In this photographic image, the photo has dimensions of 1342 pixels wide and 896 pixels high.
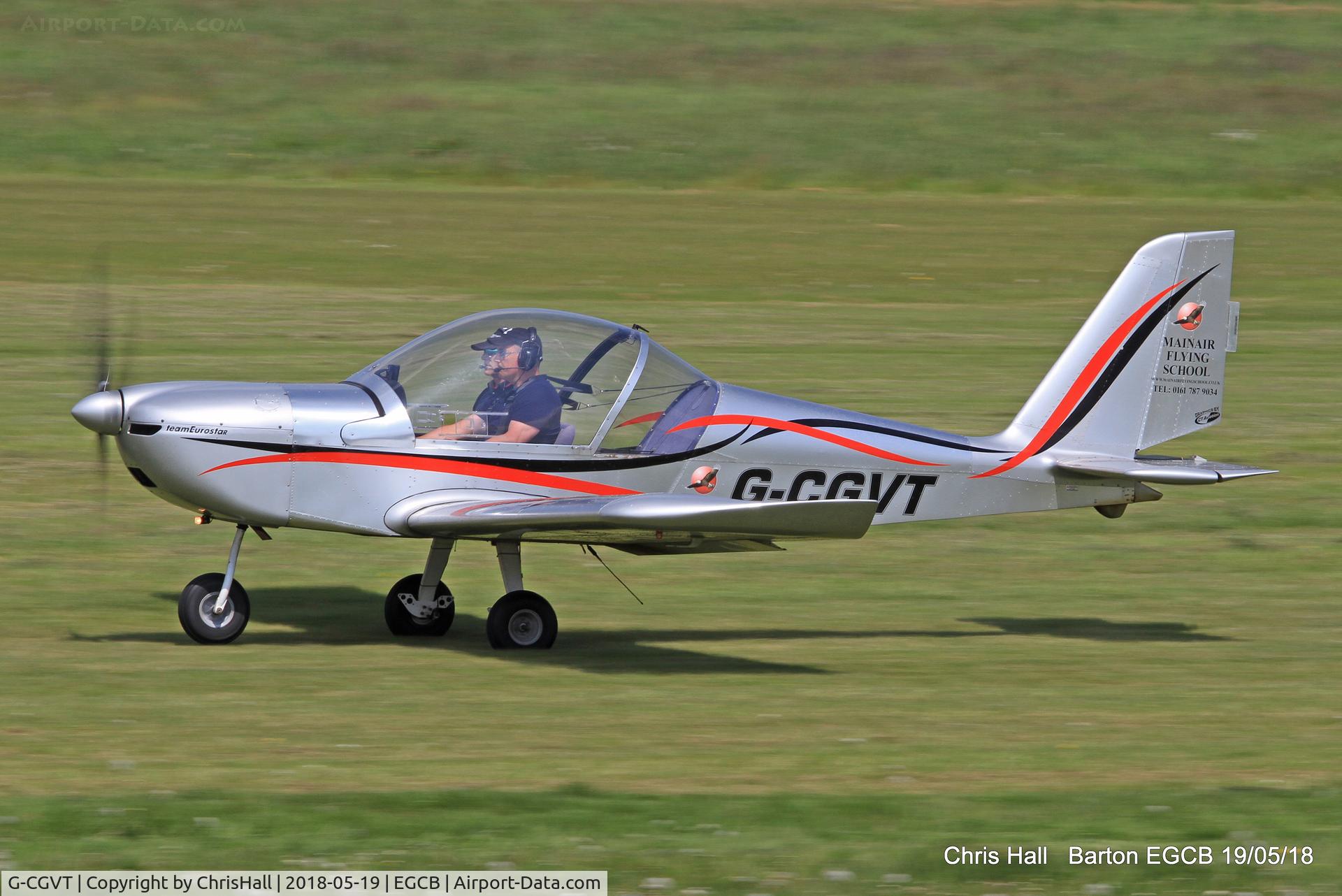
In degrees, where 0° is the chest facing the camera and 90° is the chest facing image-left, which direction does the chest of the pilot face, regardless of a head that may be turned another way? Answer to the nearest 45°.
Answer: approximately 90°

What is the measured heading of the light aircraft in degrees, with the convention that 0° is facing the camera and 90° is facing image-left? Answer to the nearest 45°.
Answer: approximately 90°
